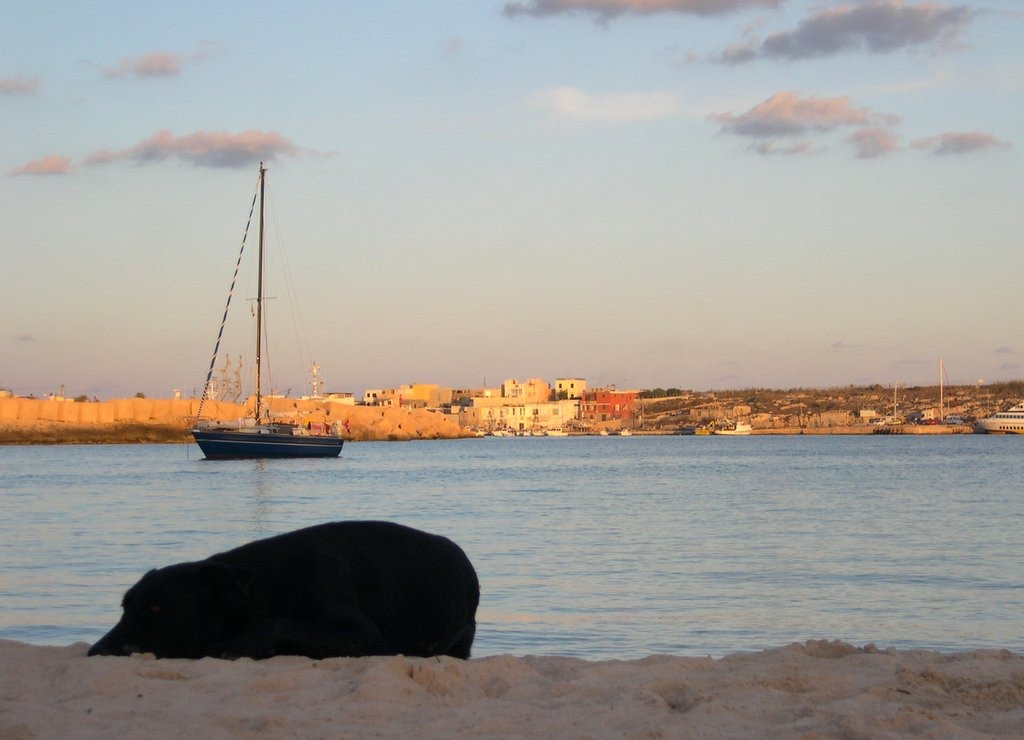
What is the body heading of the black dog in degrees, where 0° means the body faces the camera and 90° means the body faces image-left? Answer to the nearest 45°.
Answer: approximately 90°
